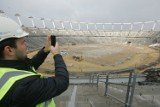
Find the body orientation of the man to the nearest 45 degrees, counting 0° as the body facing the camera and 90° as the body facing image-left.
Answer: approximately 225°
